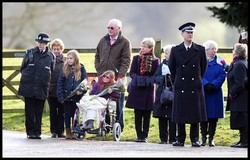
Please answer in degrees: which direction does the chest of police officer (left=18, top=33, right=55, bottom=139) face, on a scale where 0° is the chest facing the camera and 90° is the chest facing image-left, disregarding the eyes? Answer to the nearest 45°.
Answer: approximately 0°

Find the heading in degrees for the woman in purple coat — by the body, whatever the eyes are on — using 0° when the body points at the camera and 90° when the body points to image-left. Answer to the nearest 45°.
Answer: approximately 0°

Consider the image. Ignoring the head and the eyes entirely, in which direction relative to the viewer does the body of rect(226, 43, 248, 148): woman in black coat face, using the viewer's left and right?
facing to the left of the viewer
